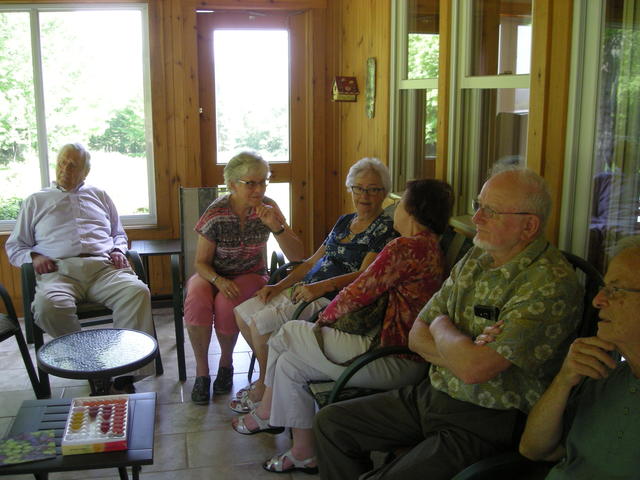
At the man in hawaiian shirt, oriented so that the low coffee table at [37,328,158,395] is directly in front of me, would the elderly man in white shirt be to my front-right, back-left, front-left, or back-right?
front-right

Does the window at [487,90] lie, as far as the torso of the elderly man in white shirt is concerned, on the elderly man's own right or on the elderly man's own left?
on the elderly man's own left

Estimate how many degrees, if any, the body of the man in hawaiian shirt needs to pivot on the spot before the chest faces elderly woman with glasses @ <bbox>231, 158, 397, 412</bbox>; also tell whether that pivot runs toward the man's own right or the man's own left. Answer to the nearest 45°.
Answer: approximately 90° to the man's own right

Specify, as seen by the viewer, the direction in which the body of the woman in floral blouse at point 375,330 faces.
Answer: to the viewer's left

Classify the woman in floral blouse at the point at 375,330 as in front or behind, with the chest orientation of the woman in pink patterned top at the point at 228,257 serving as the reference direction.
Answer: in front

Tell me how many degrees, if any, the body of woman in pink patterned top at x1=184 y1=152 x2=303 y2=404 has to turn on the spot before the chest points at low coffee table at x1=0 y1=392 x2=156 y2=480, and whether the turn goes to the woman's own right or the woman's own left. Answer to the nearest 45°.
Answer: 0° — they already face it

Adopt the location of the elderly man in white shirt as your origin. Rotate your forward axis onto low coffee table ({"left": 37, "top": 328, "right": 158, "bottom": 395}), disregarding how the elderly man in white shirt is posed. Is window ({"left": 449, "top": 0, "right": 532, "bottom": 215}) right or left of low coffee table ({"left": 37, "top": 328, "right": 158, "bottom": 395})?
left

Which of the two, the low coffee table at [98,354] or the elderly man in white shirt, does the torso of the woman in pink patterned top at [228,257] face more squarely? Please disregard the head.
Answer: the low coffee table

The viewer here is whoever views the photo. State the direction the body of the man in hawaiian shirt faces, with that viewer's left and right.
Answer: facing the viewer and to the left of the viewer

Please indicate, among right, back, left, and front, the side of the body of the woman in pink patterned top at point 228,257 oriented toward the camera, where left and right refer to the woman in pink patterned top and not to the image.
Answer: front

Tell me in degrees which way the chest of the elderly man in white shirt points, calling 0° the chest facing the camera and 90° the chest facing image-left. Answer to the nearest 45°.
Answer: approximately 0°

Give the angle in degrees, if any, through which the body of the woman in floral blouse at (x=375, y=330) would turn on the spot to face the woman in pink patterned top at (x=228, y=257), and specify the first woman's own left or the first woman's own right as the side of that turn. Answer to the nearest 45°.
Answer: approximately 45° to the first woman's own right

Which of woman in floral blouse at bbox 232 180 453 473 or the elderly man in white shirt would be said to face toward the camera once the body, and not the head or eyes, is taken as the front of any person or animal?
the elderly man in white shirt

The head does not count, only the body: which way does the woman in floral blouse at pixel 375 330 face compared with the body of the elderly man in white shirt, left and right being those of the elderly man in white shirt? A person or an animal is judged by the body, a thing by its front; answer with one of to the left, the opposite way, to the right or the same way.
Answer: to the right

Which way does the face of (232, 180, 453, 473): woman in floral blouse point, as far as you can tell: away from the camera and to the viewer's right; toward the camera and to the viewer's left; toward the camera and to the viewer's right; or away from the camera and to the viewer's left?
away from the camera and to the viewer's left

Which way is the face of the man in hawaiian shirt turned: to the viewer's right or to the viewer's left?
to the viewer's left
